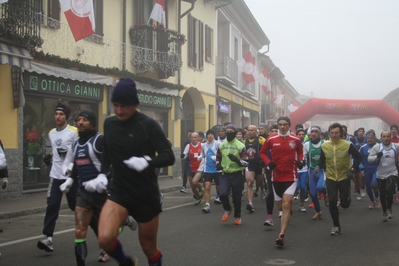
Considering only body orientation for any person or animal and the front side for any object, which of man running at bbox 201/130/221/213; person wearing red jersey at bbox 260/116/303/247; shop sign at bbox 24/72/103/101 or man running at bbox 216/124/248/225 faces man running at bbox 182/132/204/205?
the shop sign

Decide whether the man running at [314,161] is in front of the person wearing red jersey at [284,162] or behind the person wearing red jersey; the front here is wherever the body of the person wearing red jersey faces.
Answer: behind

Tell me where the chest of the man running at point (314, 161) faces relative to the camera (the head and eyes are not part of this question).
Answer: toward the camera

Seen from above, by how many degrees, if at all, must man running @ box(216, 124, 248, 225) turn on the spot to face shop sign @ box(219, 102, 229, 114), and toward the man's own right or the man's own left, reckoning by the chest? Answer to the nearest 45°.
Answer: approximately 180°

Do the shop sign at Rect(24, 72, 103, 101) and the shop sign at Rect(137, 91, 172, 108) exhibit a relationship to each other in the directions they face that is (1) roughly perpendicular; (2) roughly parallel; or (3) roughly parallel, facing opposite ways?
roughly parallel

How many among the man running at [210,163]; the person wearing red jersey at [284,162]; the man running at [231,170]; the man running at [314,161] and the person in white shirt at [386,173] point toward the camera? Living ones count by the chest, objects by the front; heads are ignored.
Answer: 5

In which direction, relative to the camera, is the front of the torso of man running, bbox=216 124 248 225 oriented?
toward the camera

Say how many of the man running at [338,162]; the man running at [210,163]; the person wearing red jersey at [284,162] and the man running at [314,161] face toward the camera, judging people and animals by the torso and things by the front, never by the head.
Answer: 4

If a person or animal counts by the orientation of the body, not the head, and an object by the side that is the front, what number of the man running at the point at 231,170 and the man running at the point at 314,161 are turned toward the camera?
2

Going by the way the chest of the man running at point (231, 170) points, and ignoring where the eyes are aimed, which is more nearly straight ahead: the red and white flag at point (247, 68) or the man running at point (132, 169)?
the man running

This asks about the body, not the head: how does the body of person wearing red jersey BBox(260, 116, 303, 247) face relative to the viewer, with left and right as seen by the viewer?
facing the viewer

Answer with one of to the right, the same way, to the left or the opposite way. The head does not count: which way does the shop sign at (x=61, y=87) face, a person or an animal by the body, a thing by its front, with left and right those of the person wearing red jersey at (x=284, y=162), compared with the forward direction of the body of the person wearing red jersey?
to the left

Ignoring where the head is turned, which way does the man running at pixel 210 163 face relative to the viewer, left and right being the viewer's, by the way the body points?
facing the viewer
